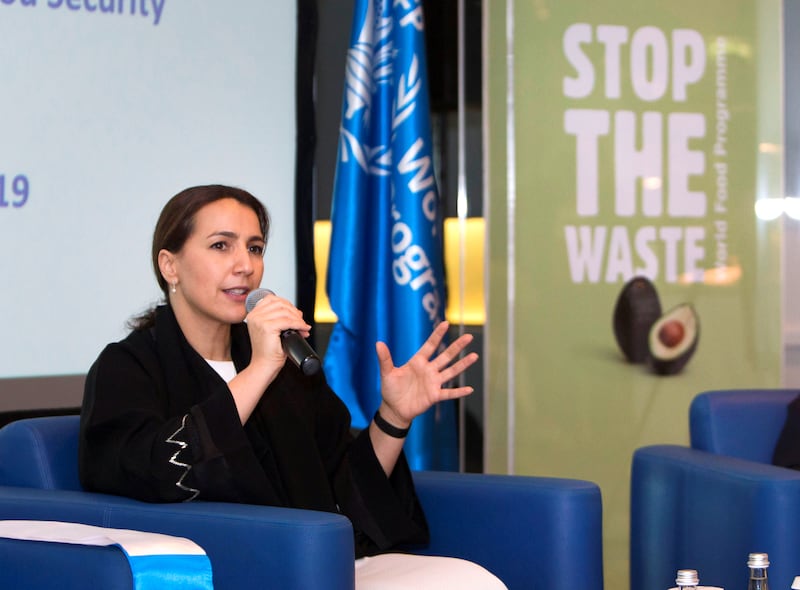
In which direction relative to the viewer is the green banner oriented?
toward the camera

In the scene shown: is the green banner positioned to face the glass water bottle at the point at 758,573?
yes

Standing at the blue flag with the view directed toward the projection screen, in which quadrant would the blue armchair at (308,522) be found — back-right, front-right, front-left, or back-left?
back-left

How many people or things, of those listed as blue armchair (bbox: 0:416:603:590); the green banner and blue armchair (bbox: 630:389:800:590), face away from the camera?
0

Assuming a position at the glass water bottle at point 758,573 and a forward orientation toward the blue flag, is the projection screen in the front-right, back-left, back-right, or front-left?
front-left

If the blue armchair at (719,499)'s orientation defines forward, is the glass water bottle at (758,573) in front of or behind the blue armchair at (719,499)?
in front

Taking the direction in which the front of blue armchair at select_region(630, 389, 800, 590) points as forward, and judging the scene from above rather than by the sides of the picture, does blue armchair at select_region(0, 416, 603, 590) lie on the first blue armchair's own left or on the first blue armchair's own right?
on the first blue armchair's own right

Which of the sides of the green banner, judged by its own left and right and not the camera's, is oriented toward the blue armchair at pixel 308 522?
front

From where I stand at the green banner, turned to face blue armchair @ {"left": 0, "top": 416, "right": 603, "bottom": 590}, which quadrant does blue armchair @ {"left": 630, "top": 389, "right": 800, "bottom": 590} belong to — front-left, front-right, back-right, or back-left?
front-left

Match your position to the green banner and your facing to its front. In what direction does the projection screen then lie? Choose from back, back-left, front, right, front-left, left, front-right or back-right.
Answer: front-right

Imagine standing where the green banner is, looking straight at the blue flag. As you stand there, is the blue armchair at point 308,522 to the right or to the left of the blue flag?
left

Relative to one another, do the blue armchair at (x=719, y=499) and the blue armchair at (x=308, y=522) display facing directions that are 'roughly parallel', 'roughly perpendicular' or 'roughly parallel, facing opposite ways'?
roughly parallel

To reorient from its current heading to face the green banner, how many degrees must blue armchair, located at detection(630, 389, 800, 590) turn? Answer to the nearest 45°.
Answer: approximately 135° to its left

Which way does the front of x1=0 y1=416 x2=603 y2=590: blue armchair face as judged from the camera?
facing the viewer and to the right of the viewer
